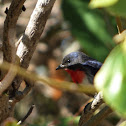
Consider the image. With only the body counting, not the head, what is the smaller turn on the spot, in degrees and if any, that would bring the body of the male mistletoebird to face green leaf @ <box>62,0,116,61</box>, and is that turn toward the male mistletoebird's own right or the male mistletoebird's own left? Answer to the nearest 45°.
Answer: approximately 90° to the male mistletoebird's own right

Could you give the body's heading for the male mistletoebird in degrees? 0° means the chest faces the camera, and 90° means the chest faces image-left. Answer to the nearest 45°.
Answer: approximately 90°

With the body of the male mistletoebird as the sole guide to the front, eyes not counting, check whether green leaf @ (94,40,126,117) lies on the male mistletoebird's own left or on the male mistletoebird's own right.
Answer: on the male mistletoebird's own left
